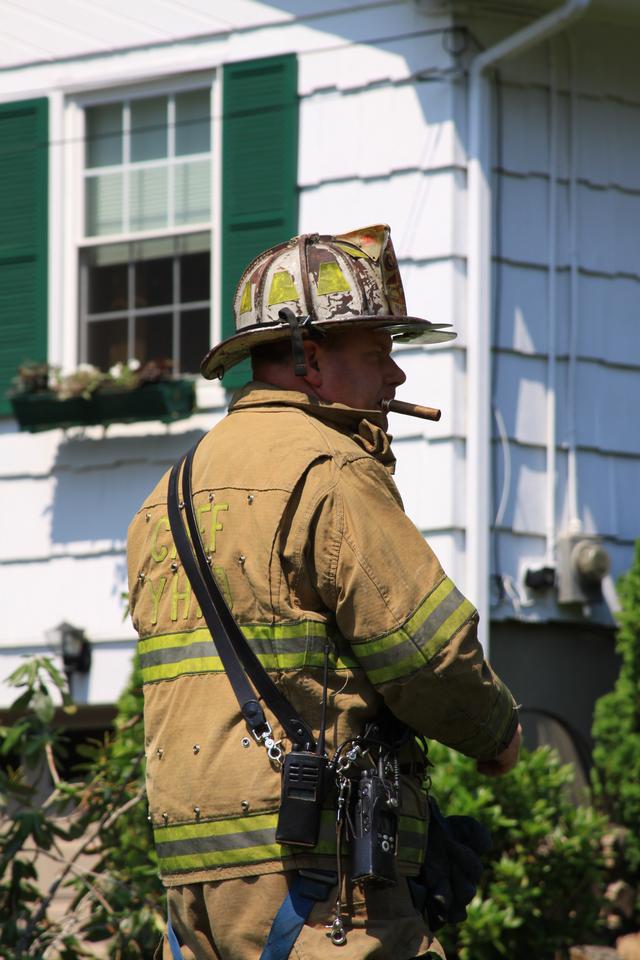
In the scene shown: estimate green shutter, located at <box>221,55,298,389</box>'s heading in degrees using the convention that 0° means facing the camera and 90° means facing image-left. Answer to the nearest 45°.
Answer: approximately 45°

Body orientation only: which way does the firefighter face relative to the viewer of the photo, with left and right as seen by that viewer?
facing away from the viewer and to the right of the viewer

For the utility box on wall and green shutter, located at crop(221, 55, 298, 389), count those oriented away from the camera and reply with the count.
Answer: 0

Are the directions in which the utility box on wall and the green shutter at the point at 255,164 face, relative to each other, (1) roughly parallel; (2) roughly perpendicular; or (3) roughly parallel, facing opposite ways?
roughly perpendicular

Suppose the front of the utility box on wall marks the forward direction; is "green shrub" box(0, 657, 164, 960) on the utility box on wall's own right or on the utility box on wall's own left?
on the utility box on wall's own right

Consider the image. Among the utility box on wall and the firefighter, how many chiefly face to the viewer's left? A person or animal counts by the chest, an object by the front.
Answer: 0

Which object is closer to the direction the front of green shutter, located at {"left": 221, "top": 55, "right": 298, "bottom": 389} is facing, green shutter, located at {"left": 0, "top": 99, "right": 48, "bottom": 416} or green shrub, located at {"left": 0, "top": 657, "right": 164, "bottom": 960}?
the green shrub

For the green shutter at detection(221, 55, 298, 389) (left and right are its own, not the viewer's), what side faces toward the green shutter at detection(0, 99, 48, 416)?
right

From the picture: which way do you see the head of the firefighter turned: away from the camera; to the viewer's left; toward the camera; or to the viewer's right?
to the viewer's right

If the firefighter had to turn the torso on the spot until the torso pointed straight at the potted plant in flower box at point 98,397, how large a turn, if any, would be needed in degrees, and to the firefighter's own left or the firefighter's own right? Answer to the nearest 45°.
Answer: approximately 45° to the firefighter's own left

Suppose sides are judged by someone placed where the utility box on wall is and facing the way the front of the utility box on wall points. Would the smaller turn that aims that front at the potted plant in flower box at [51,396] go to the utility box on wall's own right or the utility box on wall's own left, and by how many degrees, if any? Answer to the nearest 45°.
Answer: approximately 135° to the utility box on wall's own right
